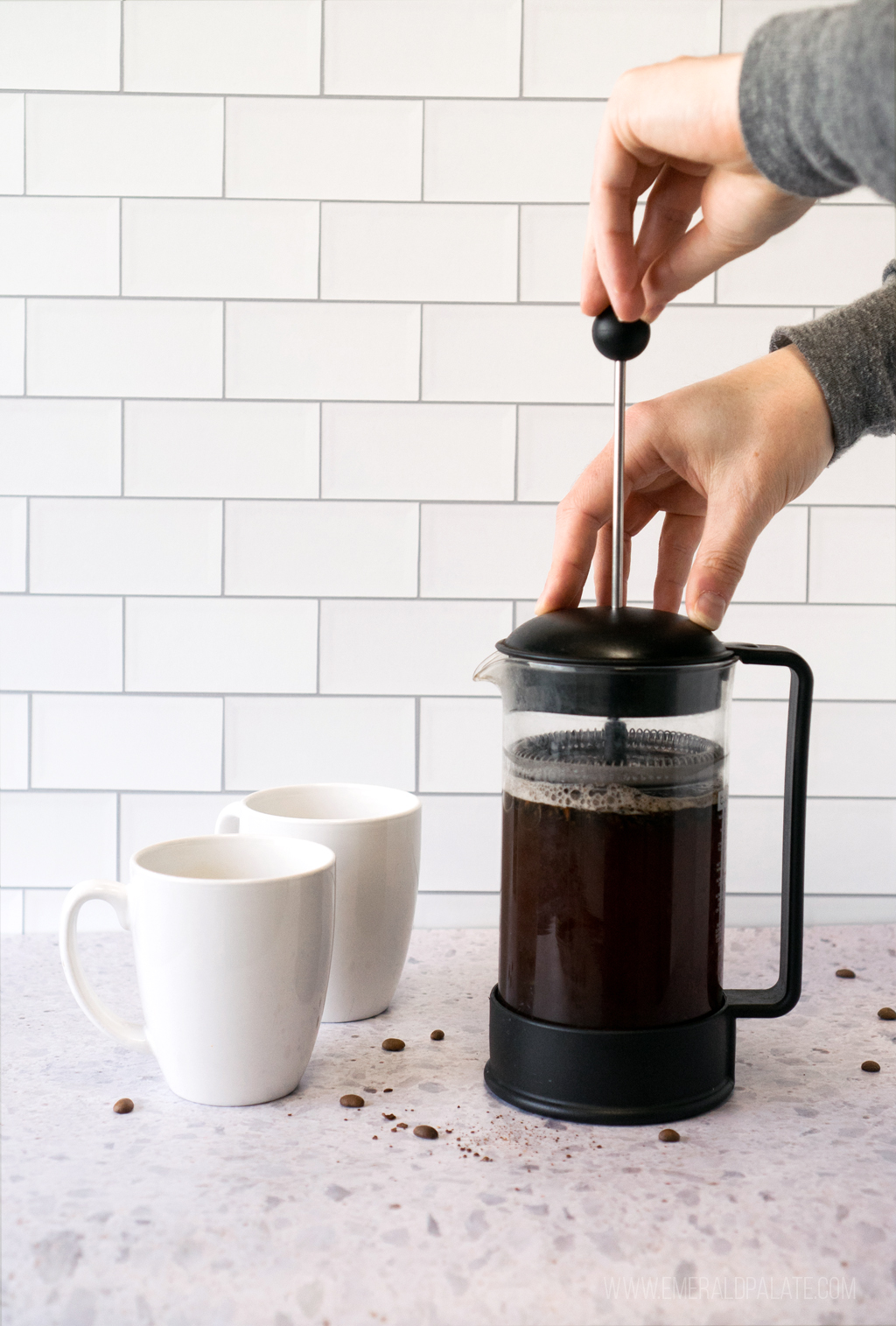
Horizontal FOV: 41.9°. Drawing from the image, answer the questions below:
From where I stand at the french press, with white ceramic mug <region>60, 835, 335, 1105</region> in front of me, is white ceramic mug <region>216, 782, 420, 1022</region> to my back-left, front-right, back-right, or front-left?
front-right

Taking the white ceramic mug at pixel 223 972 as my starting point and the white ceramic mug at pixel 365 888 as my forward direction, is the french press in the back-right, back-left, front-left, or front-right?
front-right

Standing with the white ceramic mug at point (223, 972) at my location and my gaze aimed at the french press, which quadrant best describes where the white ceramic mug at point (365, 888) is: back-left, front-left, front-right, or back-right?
front-left

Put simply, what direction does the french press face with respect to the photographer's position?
facing to the left of the viewer
